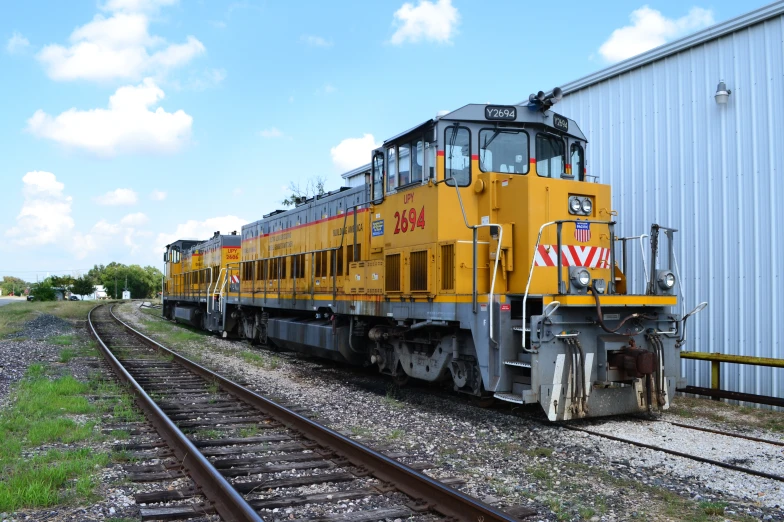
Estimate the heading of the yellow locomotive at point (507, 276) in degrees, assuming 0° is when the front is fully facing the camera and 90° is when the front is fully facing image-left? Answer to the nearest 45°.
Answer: approximately 315°

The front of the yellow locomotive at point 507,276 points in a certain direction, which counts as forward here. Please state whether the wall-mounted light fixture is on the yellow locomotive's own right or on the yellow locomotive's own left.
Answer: on the yellow locomotive's own left

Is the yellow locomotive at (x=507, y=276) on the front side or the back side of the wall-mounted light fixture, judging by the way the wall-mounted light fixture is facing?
on the front side

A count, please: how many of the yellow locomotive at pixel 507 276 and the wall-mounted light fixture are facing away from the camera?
0

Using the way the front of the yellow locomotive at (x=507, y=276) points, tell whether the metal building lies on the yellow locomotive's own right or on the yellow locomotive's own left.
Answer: on the yellow locomotive's own left

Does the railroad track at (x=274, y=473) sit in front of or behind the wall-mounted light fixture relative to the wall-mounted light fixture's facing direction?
in front

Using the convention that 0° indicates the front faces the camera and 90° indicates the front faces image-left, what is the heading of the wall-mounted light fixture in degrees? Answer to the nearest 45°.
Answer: approximately 45°
